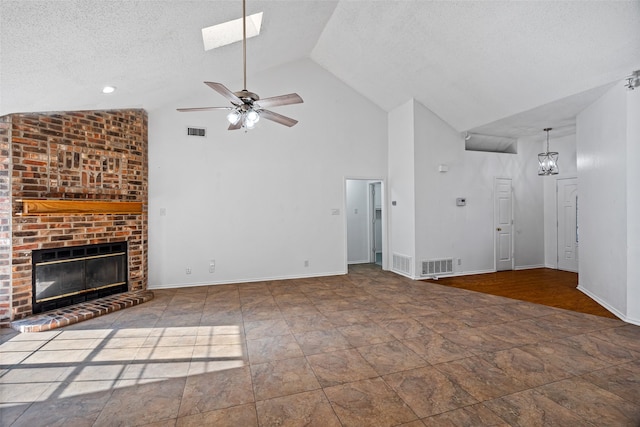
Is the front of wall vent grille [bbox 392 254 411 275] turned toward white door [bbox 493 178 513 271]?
no

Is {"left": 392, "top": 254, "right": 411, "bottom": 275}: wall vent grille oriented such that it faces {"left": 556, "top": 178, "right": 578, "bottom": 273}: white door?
no

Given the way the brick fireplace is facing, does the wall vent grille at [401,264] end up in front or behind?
in front

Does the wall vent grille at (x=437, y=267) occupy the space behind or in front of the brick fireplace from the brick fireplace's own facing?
in front

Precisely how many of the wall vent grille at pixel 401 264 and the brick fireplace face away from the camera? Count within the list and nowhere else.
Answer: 0

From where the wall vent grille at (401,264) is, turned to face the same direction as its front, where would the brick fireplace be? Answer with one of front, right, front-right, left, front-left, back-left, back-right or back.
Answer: front

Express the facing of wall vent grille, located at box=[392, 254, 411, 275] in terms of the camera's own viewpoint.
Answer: facing the viewer and to the left of the viewer

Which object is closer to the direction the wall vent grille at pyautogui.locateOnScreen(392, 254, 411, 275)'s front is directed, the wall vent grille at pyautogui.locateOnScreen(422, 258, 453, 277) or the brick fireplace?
the brick fireplace

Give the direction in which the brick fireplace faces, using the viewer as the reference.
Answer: facing the viewer and to the right of the viewer

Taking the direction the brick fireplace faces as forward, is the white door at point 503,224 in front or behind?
in front

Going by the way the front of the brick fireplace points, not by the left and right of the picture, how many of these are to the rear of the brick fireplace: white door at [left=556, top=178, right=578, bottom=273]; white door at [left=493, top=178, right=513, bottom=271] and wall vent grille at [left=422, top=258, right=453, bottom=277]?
0
